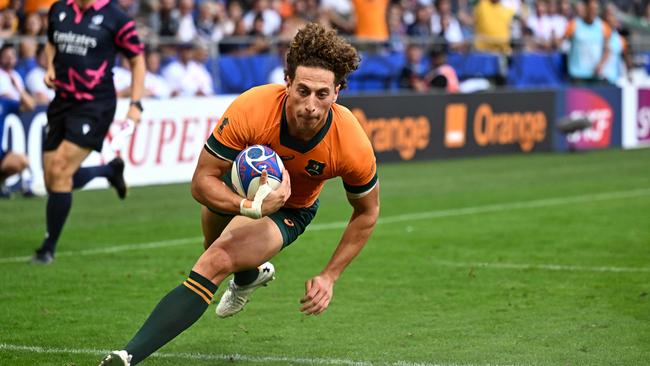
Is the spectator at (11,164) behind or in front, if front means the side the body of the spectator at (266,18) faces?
in front

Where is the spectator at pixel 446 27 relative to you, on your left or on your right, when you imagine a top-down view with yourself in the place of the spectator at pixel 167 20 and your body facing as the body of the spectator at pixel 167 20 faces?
on your left

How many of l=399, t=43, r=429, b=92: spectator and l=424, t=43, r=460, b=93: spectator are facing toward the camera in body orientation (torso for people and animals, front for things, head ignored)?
2

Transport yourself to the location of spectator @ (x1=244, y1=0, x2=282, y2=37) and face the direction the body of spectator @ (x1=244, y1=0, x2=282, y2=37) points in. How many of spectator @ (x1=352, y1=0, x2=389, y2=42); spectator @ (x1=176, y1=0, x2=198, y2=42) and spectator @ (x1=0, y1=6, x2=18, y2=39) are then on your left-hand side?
1

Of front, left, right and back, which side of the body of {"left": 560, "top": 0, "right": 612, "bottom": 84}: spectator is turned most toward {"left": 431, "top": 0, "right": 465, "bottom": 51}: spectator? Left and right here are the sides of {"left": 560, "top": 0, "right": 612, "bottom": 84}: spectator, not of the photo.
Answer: right

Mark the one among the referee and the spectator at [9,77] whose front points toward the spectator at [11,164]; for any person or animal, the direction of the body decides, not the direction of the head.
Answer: the spectator at [9,77]

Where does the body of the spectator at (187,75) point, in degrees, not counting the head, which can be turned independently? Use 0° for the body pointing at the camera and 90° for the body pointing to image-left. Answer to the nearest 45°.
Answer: approximately 0°

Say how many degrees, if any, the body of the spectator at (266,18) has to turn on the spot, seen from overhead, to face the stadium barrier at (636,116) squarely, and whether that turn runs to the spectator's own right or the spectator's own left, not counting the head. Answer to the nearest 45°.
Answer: approximately 90° to the spectator's own left

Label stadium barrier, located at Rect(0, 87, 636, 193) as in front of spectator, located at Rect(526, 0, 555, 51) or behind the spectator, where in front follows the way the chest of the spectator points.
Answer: in front

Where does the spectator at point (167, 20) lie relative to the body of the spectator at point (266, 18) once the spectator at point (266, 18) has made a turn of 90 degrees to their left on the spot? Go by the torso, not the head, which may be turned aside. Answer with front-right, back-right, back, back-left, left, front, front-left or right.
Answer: back-right

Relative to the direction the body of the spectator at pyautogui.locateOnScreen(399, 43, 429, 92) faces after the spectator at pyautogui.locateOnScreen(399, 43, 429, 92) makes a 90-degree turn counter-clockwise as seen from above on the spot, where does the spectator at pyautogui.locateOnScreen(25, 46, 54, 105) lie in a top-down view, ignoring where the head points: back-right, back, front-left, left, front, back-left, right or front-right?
back-right
